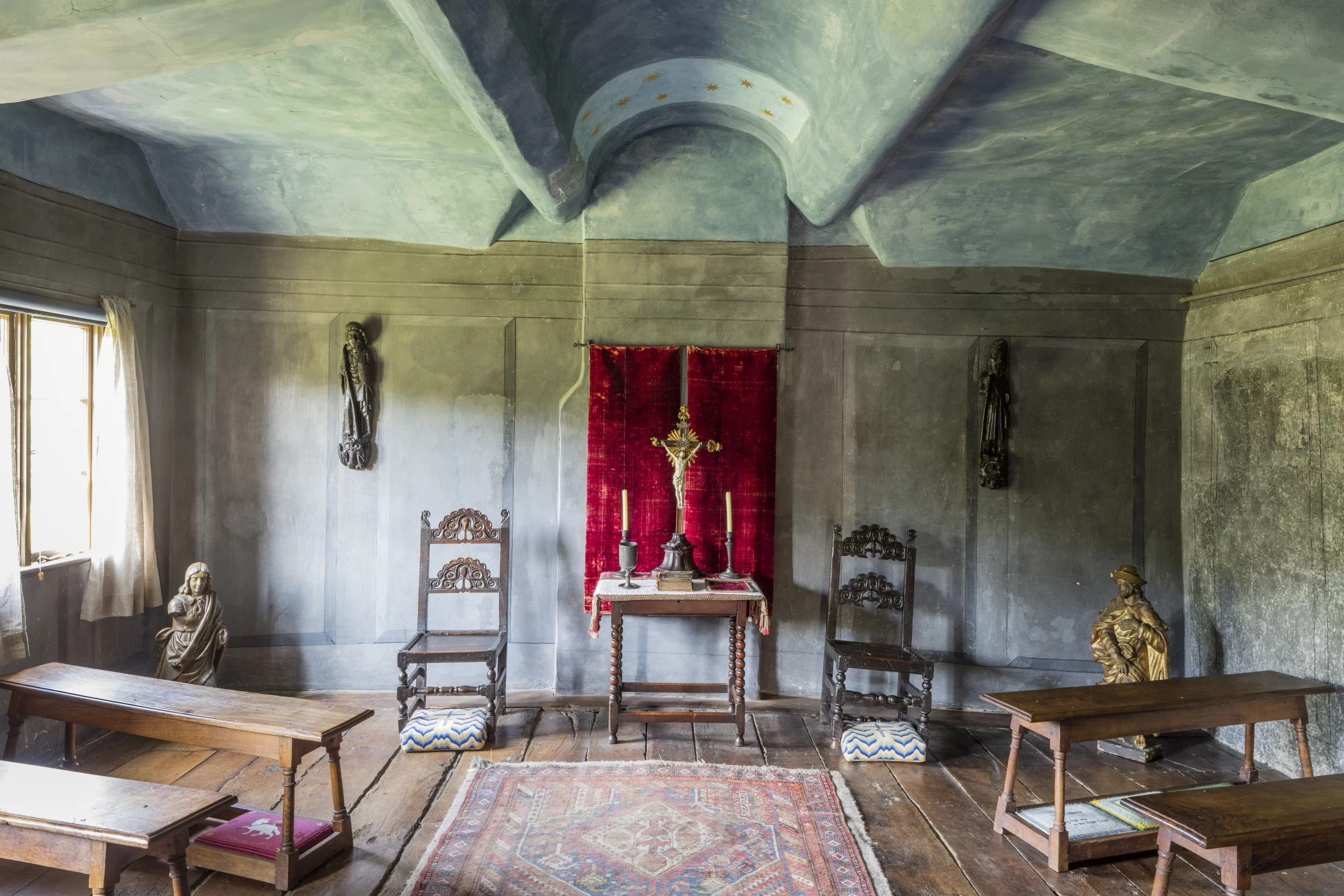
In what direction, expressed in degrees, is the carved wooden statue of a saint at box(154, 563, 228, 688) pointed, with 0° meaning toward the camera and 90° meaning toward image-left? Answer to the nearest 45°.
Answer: approximately 0°

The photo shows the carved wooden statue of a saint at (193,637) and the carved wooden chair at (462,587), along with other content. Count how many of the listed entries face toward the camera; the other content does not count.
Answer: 2

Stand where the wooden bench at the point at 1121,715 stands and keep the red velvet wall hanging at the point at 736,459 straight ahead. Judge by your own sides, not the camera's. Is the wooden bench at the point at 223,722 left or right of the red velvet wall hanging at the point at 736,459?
left

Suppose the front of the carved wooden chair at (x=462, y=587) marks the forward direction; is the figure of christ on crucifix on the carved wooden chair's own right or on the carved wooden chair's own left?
on the carved wooden chair's own left

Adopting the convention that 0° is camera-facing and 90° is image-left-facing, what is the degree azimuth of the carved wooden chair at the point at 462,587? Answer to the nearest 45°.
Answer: approximately 0°

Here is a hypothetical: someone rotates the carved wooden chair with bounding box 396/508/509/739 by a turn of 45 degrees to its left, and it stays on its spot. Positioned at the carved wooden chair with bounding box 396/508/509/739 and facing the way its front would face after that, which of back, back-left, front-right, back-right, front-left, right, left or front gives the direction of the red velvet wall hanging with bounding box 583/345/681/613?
front-left

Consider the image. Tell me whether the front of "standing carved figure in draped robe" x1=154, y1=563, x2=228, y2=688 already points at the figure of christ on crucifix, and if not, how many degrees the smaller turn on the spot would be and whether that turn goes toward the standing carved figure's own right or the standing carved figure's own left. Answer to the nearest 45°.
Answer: approximately 90° to the standing carved figure's own left

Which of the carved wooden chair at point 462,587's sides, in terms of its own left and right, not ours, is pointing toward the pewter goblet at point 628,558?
left

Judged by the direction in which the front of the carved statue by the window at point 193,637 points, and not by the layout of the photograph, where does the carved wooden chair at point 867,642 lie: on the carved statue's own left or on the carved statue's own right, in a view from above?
on the carved statue's own left
